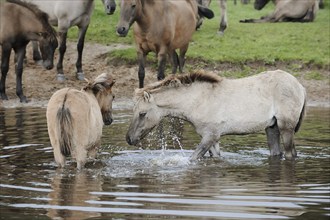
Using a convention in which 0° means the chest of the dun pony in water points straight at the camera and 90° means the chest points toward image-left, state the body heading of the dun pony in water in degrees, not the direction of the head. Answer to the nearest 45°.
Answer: approximately 225°

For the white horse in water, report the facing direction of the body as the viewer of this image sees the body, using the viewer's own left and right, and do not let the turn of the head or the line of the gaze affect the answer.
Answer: facing to the left of the viewer

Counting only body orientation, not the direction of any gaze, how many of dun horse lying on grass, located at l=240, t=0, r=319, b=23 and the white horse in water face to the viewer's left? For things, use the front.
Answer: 2

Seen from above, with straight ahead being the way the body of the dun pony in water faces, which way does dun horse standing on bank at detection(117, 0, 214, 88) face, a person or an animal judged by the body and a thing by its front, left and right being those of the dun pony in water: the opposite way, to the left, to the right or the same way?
the opposite way

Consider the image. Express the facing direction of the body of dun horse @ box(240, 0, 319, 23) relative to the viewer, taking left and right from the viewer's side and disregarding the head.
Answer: facing to the left of the viewer

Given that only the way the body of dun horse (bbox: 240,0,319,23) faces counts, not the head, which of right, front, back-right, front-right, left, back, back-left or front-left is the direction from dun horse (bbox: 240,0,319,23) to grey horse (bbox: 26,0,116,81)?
front-left

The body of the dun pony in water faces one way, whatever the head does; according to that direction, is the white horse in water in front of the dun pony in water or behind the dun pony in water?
in front
